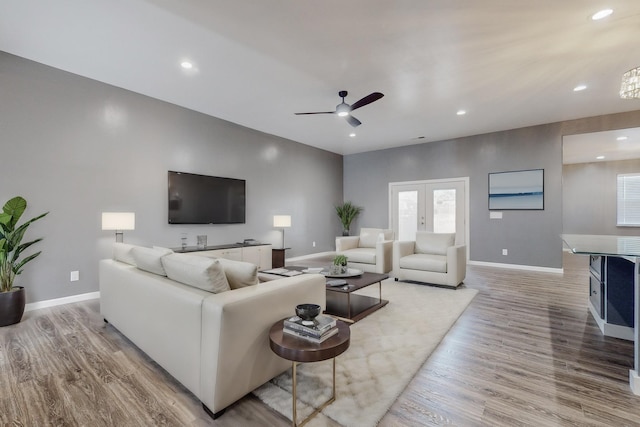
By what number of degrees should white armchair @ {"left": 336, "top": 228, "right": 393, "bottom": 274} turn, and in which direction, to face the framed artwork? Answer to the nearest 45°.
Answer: approximately 135° to its left

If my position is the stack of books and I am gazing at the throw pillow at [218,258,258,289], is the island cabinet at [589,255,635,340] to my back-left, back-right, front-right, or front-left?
back-right

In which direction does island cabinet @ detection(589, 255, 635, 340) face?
to the viewer's left

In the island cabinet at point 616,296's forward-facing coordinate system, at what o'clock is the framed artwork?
The framed artwork is roughly at 2 o'clock from the island cabinet.

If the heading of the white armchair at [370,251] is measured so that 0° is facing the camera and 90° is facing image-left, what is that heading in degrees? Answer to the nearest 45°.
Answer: approximately 45°

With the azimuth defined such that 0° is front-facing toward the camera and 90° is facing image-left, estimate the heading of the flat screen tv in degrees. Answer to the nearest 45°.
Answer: approximately 315°

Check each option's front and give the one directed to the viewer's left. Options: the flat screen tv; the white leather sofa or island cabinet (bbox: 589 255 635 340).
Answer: the island cabinet
